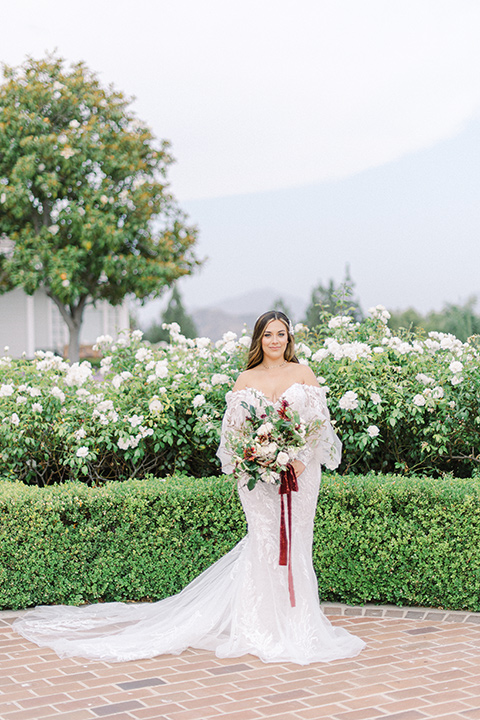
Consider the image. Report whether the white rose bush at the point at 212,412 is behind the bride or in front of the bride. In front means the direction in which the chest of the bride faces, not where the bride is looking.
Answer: behind

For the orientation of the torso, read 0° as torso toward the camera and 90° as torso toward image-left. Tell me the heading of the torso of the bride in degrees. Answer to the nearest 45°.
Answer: approximately 0°

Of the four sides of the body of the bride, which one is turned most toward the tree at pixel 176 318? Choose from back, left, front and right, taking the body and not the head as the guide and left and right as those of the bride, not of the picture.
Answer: back

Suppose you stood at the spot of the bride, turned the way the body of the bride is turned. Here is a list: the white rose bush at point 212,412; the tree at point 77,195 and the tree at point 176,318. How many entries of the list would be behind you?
3

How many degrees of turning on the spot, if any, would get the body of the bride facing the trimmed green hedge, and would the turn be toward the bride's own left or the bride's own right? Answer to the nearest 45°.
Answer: approximately 180°

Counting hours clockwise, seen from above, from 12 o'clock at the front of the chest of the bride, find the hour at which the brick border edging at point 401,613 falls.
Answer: The brick border edging is roughly at 8 o'clock from the bride.

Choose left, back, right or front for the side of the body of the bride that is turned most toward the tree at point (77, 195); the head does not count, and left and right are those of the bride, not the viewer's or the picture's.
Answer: back
